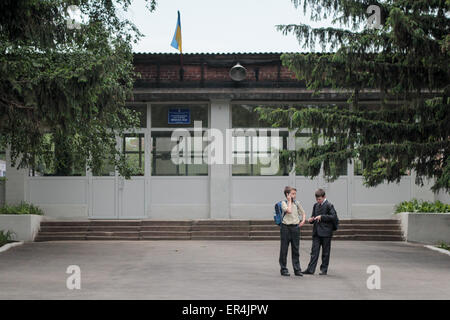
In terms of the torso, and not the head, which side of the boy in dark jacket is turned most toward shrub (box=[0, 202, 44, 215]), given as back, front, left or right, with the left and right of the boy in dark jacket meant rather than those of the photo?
right

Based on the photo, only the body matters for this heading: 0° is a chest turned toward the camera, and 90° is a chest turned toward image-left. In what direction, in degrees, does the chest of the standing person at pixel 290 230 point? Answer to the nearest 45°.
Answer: approximately 315°

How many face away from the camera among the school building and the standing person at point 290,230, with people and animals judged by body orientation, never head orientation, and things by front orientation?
0

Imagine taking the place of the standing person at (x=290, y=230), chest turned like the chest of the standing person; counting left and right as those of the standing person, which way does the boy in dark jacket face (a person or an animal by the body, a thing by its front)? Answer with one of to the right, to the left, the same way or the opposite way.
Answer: to the right

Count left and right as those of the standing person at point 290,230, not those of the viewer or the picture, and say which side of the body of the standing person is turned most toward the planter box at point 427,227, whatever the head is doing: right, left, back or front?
left

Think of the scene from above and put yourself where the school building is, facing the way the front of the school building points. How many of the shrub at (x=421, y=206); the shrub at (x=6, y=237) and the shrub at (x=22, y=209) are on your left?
1

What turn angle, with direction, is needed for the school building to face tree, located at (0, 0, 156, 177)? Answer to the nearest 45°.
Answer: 0° — it already faces it

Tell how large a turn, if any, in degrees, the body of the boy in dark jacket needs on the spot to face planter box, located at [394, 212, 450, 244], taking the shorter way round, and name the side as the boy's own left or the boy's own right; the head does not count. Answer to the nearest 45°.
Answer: approximately 180°

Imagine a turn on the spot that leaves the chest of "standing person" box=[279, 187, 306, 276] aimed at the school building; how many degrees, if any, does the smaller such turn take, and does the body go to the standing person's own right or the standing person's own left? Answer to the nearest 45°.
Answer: approximately 135° to the standing person's own left

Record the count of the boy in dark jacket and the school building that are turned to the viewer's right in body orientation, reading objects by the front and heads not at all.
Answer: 0

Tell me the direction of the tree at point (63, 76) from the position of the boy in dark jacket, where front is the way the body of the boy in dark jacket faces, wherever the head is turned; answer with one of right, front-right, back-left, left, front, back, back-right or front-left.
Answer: front-right

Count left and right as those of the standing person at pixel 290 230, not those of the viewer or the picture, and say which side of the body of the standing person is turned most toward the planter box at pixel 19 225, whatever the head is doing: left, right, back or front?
back

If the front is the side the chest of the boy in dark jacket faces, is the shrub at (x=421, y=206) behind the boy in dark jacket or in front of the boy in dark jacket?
behind
